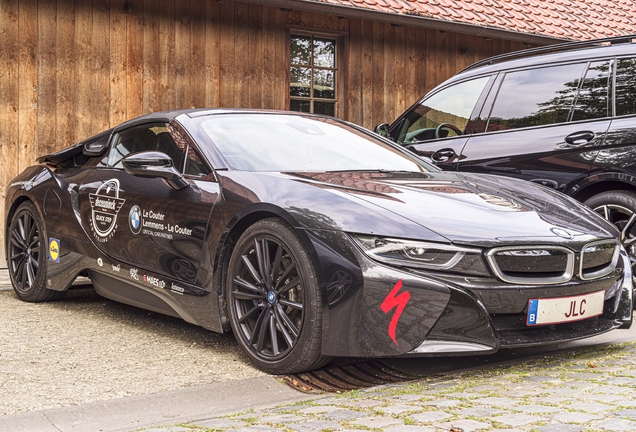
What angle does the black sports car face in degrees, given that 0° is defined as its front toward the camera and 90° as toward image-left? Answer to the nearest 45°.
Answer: approximately 315°

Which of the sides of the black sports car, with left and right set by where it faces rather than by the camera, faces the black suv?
left
